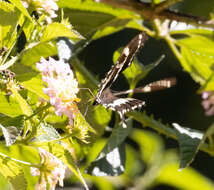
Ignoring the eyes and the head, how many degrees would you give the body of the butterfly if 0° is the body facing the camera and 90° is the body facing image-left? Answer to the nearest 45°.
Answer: approximately 90°
